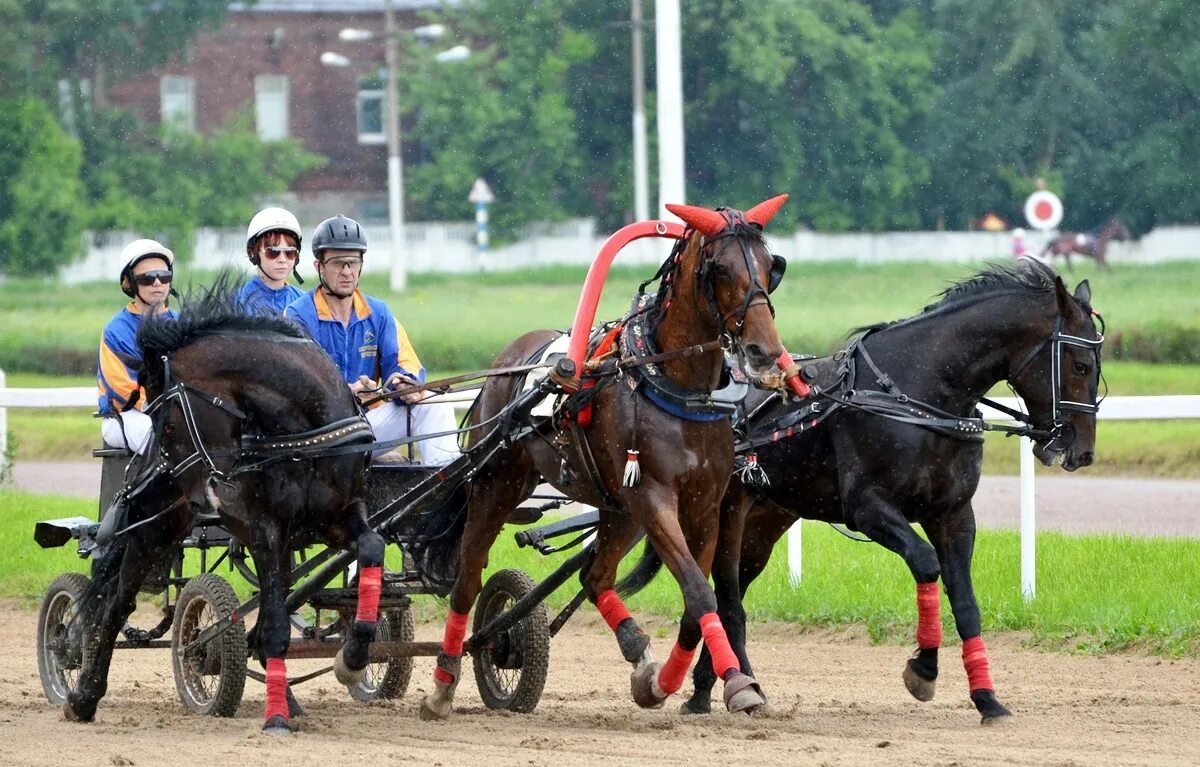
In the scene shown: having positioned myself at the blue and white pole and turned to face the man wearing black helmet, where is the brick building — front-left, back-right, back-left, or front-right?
back-right

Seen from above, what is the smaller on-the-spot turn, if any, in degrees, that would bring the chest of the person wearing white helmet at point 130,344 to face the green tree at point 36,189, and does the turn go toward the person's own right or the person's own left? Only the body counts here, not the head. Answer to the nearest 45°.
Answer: approximately 135° to the person's own left

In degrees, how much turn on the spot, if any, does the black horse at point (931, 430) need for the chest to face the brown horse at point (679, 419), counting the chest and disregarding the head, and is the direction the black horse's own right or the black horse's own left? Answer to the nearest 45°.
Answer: approximately 90° to the black horse's own right

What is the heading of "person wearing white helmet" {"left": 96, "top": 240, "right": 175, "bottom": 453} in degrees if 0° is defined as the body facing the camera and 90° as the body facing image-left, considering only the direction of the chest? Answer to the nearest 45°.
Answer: approximately 315°

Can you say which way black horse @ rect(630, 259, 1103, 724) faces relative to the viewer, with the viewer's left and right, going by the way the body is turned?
facing the viewer and to the right of the viewer

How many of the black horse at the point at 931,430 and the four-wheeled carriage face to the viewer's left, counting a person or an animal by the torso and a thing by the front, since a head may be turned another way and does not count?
0

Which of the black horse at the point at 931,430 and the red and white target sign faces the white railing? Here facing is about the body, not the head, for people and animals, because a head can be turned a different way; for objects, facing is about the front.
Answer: the red and white target sign

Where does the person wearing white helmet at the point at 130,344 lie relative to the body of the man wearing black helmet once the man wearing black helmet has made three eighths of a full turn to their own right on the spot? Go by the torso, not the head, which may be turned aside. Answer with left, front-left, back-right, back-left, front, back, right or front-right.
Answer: front

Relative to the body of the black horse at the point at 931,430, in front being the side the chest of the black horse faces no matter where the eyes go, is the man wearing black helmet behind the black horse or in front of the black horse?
behind

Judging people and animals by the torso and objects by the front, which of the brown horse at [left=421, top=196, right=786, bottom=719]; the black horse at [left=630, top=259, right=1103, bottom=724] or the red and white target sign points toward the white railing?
the red and white target sign

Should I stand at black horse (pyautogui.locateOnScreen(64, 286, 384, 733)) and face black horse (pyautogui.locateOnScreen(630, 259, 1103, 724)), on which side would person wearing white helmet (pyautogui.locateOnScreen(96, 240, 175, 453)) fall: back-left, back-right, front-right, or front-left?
back-left

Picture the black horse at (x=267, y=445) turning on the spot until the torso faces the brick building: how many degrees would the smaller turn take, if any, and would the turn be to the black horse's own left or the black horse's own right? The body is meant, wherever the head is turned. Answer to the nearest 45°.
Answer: approximately 135° to the black horse's own left

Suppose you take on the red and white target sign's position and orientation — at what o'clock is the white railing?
The white railing is roughly at 12 o'clock from the red and white target sign.

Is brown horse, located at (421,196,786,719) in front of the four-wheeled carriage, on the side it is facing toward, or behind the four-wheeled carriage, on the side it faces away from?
in front
